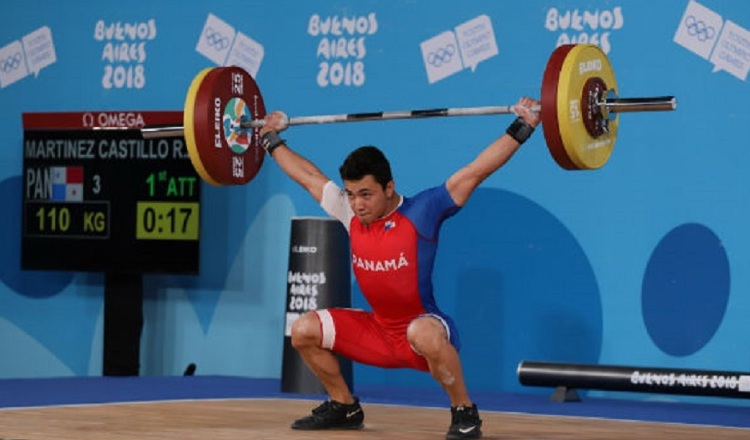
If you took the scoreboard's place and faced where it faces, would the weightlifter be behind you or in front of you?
in front

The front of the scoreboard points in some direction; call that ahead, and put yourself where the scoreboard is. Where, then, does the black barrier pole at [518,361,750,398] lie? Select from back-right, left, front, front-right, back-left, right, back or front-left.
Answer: front-left

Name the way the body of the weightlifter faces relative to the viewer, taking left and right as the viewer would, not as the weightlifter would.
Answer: facing the viewer and to the left of the viewer

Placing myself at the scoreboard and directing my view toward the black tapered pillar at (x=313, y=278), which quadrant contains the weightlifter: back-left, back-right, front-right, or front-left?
front-right

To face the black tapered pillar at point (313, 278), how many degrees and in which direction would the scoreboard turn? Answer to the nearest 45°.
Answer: approximately 45° to its left

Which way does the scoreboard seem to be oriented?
toward the camera

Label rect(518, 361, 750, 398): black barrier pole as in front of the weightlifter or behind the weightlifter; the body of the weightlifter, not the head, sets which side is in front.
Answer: behind

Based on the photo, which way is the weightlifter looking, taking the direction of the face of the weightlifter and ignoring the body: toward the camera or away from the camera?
toward the camera

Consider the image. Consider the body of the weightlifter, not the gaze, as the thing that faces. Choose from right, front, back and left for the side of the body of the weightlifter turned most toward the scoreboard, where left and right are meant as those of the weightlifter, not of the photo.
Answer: right

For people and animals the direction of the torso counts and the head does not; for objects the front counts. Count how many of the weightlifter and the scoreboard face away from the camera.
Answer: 0
